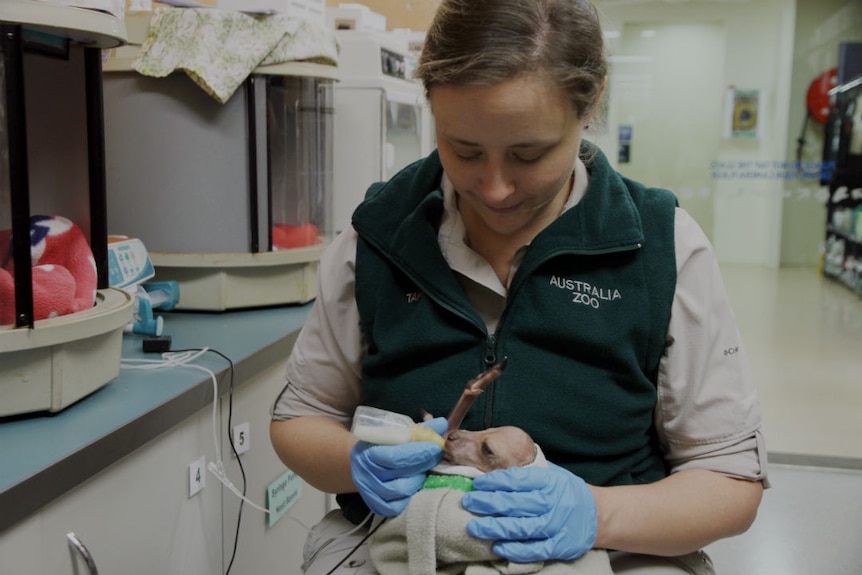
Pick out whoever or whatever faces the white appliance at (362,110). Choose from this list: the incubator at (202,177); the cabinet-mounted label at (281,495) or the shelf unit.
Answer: the shelf unit

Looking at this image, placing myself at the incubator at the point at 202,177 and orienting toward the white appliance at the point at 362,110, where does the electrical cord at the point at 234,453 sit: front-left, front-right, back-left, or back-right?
back-right

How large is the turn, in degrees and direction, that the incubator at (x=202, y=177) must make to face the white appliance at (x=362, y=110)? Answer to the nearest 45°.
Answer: approximately 90° to its left

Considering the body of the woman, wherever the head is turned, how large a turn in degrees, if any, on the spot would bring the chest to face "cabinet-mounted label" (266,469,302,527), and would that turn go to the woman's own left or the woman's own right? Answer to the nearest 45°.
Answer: approximately 135° to the woman's own right

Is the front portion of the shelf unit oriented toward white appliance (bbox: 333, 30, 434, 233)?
yes

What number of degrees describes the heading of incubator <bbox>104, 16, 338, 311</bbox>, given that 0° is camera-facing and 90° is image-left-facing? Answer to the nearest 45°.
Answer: approximately 315°

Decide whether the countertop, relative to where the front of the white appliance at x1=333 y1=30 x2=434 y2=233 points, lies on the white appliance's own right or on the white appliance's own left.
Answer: on the white appliance's own right

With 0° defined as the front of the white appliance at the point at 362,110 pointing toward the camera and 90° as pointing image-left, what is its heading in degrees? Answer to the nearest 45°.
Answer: approximately 315°

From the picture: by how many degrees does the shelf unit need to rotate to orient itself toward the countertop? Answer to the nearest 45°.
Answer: approximately 45° to its left
